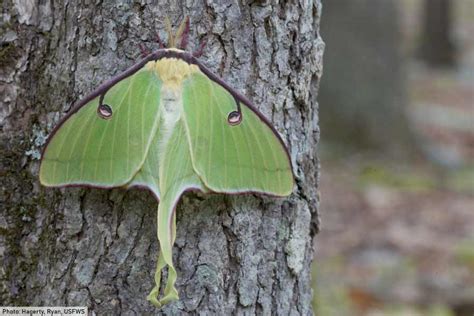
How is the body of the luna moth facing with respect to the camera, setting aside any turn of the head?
away from the camera
